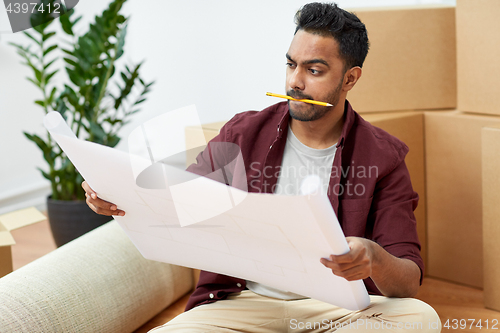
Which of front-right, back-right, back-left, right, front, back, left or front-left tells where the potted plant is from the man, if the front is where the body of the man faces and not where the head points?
right

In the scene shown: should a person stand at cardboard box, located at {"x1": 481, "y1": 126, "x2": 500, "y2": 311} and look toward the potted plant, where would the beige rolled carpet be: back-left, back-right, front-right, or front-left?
front-left

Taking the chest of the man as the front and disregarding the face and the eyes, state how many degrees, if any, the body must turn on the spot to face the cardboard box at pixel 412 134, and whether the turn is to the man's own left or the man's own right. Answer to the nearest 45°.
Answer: approximately 180°

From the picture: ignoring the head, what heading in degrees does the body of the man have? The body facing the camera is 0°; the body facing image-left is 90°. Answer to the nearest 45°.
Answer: approximately 45°

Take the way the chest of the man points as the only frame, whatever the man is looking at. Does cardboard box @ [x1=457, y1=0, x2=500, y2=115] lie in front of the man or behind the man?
behind

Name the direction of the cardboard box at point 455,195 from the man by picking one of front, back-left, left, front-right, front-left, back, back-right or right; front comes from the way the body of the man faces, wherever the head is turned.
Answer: back

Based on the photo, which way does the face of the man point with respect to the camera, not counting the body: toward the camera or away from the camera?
toward the camera

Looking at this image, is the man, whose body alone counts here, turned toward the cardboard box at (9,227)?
no

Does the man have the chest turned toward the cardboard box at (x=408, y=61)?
no
